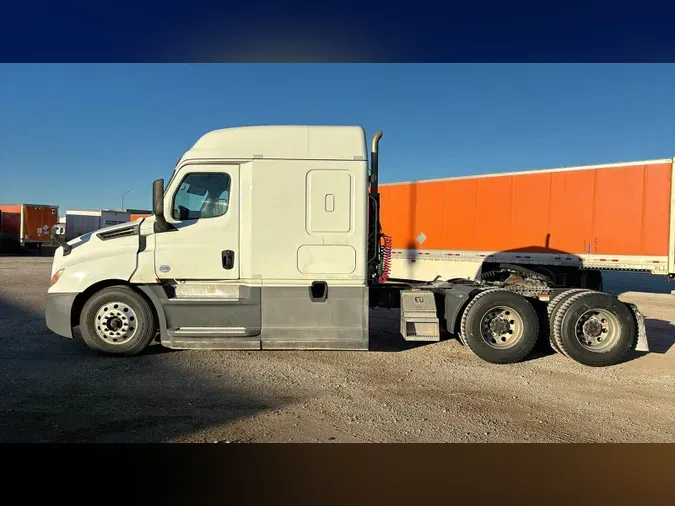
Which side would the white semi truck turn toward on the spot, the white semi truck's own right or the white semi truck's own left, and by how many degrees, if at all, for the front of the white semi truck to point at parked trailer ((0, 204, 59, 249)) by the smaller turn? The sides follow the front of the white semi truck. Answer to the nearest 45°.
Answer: approximately 45° to the white semi truck's own right

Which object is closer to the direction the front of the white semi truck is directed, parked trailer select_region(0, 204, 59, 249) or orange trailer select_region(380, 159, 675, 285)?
the parked trailer

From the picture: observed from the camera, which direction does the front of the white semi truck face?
facing to the left of the viewer
